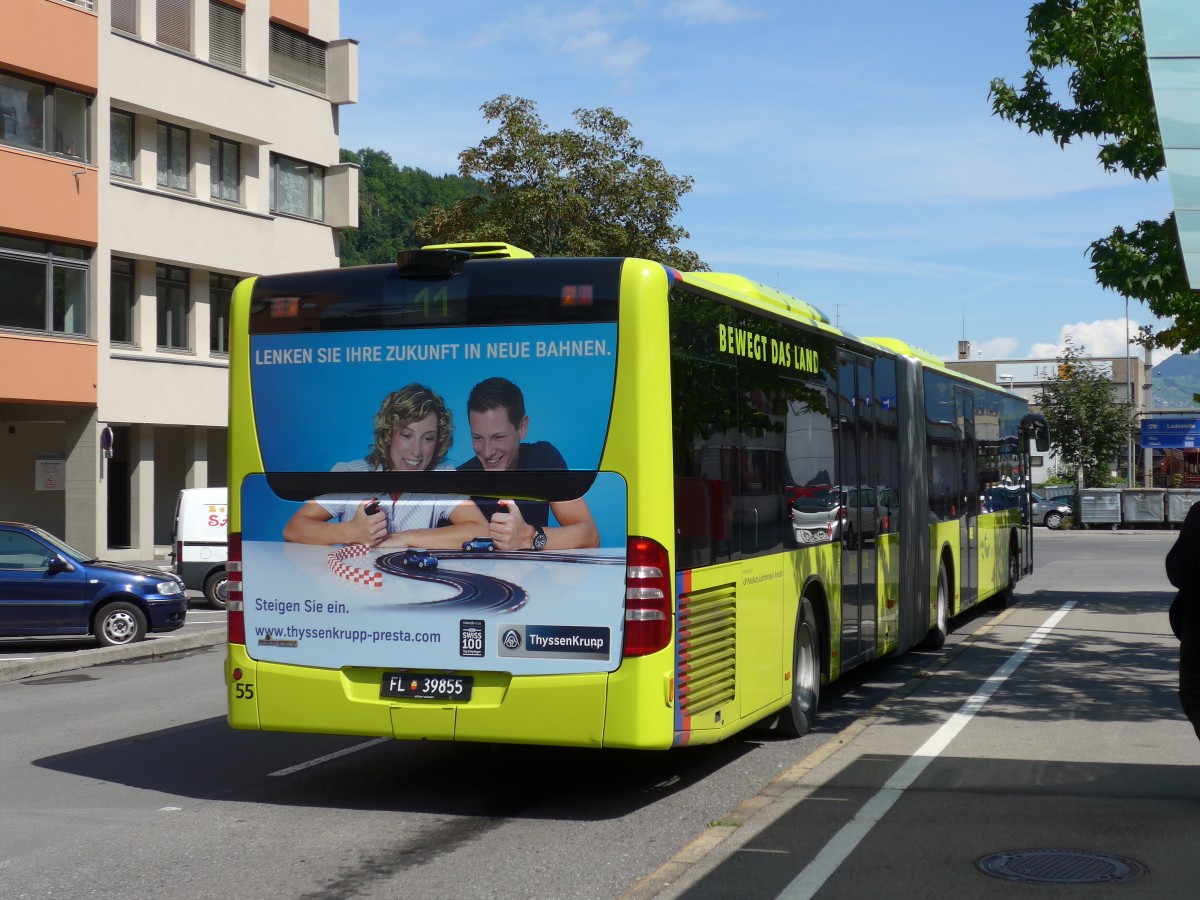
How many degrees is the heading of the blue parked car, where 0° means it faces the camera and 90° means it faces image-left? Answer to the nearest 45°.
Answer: approximately 270°

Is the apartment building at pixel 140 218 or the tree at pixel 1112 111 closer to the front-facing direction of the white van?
the tree

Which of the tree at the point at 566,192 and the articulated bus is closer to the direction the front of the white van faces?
the articulated bus

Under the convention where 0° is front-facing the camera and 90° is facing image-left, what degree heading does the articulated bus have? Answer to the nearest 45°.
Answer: approximately 225°

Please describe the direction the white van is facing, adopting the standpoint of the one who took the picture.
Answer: facing to the right of the viewer

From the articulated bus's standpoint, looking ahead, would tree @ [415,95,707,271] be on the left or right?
on its left

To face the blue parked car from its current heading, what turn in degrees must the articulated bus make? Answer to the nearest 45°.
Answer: approximately 90° to its left

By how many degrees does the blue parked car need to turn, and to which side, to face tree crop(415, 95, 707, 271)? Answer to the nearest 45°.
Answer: approximately 45° to its left

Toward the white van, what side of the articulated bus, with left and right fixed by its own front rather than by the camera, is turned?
left
